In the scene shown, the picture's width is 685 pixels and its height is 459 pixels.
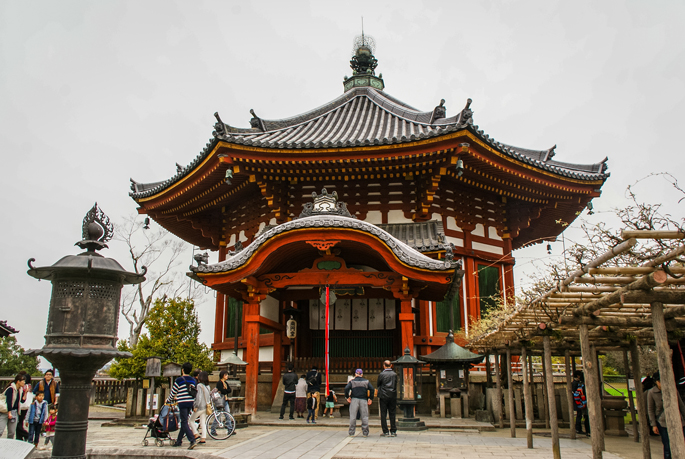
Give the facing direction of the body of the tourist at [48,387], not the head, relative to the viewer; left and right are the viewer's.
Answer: facing the viewer

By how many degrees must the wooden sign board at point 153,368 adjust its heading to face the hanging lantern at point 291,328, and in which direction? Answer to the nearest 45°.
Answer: approximately 90° to its left

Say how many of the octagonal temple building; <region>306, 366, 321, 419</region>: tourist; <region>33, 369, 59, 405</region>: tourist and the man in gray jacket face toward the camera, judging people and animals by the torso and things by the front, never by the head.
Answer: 2

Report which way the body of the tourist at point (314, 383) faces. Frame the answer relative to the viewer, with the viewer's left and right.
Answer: facing away from the viewer

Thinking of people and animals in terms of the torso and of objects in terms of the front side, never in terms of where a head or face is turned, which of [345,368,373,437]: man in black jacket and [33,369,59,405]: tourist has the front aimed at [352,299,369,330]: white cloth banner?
the man in black jacket

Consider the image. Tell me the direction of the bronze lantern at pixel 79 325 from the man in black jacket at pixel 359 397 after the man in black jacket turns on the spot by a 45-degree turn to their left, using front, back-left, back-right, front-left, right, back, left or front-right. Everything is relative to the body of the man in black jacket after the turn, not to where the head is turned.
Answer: left

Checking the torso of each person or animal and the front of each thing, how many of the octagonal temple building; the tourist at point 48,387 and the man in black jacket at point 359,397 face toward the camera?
2

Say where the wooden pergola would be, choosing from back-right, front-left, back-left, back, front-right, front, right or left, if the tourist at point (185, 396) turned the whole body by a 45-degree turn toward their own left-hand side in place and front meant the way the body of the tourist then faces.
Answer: back-left

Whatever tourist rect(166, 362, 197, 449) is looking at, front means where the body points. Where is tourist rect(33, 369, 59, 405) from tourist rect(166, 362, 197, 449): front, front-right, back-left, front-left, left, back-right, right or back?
front

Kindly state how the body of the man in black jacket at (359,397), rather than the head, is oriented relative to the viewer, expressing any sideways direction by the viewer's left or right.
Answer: facing away from the viewer

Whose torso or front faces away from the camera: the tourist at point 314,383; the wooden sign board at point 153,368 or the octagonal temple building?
the tourist

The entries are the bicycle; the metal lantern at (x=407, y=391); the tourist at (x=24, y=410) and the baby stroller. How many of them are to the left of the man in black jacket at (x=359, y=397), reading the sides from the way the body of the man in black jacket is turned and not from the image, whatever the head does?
3

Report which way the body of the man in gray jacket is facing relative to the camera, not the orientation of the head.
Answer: away from the camera

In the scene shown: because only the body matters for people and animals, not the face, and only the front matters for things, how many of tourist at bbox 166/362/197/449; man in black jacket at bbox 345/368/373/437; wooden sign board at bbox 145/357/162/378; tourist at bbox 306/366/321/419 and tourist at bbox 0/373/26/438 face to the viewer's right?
1

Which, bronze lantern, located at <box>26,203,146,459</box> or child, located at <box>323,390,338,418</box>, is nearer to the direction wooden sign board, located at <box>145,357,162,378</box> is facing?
the bronze lantern

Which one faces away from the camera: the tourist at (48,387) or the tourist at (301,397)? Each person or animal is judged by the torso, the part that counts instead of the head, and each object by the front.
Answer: the tourist at (301,397)

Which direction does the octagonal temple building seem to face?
toward the camera

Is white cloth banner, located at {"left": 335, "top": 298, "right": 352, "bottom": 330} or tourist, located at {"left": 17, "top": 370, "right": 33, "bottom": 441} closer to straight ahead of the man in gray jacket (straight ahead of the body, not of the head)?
the white cloth banner

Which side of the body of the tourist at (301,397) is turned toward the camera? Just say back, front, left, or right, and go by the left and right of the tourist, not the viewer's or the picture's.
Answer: back
